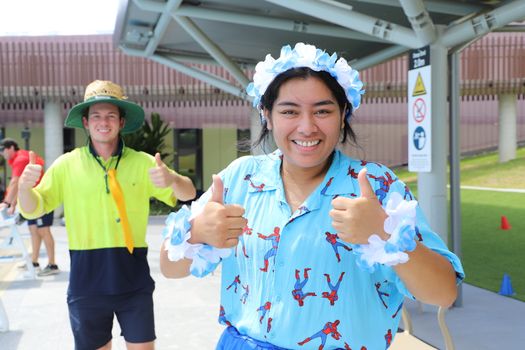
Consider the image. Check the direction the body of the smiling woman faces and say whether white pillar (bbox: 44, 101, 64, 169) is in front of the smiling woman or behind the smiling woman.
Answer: behind

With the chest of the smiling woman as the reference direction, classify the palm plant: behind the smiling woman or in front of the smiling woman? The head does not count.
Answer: behind

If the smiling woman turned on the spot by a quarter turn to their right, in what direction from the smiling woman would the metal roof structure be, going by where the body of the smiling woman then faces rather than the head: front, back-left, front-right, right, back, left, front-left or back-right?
right

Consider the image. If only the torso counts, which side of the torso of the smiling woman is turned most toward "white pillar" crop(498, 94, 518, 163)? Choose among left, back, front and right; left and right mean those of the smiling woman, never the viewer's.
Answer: back

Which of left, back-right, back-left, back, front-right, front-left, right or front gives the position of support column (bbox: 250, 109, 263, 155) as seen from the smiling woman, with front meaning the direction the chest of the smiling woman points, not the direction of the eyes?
back

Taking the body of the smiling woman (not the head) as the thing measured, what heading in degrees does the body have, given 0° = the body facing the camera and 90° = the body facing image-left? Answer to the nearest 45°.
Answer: approximately 0°

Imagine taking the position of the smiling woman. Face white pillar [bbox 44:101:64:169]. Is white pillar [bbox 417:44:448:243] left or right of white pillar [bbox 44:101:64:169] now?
right
